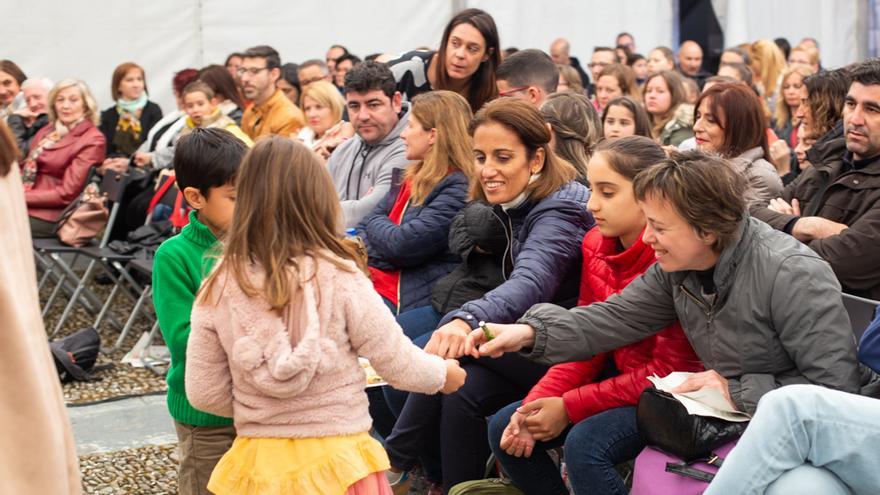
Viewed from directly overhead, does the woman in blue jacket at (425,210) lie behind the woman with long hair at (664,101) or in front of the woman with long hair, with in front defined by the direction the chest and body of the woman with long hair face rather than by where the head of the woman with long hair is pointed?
in front

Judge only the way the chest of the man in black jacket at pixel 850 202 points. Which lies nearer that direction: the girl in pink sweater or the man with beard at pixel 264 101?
the girl in pink sweater

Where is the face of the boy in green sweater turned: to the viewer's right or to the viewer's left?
to the viewer's right

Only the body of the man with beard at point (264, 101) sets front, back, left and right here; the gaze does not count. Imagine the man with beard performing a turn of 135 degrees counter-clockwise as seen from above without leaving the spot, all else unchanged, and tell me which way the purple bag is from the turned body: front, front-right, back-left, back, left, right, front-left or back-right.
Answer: right

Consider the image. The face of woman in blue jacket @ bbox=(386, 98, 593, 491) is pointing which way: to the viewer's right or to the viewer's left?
to the viewer's left

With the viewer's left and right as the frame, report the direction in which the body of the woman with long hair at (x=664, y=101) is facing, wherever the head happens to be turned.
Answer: facing the viewer and to the left of the viewer

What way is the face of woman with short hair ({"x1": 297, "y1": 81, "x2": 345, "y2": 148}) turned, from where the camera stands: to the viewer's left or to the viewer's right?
to the viewer's left

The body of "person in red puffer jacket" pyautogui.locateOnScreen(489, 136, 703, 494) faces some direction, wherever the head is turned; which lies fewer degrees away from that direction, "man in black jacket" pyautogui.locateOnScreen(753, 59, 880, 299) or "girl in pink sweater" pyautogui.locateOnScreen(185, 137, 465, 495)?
the girl in pink sweater

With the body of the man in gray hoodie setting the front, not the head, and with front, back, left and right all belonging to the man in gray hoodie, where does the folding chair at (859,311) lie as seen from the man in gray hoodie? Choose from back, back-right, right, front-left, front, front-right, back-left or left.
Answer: left

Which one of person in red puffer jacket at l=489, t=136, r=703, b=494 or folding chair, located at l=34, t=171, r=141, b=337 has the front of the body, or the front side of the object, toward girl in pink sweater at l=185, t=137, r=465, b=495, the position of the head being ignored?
the person in red puffer jacket
